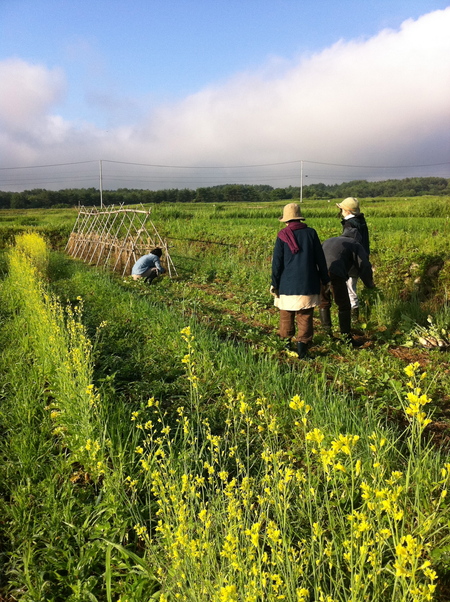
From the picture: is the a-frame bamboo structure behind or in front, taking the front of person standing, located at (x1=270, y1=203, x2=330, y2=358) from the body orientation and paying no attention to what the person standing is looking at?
in front

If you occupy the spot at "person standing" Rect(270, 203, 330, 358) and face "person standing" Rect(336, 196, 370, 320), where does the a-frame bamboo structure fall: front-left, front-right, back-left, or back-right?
front-left

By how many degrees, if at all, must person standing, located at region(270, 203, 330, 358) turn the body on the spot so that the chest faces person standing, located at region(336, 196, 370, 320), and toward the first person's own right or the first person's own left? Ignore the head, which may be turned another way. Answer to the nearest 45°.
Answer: approximately 45° to the first person's own right

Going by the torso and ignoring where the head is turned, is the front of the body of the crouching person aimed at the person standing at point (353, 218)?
no

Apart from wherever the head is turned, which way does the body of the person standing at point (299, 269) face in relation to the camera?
away from the camera

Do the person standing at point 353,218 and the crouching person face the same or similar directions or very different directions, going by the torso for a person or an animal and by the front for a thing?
very different directions

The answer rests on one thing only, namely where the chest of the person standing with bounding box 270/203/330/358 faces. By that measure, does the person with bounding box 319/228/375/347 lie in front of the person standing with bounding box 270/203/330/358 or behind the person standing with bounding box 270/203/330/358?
in front
